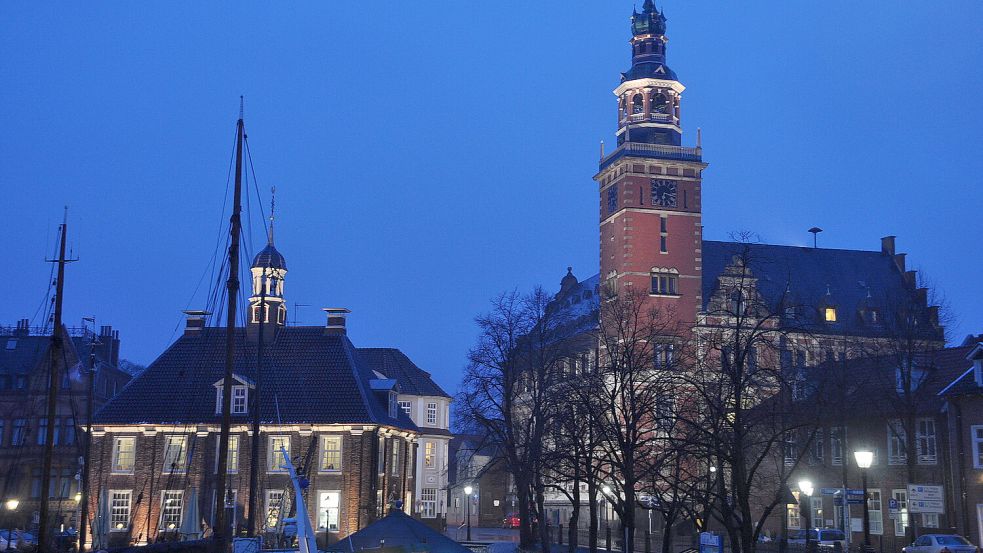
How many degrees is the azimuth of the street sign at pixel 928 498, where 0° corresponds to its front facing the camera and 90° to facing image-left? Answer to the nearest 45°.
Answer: approximately 0°
